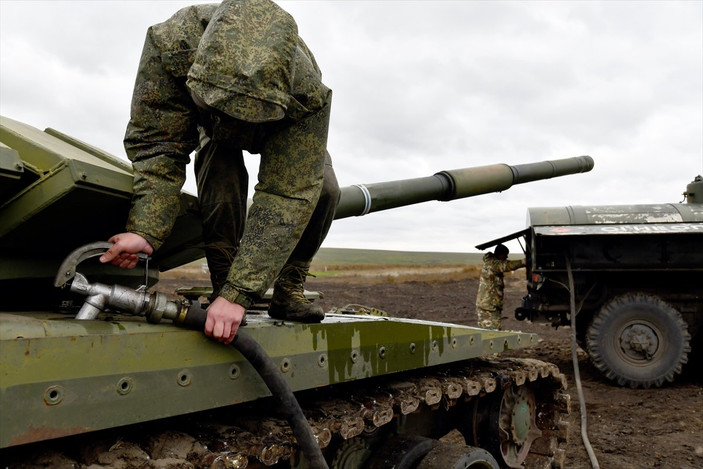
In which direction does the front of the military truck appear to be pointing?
to the viewer's right

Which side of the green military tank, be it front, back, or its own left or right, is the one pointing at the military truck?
front

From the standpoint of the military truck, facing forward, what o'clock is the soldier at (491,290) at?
The soldier is roughly at 7 o'clock from the military truck.

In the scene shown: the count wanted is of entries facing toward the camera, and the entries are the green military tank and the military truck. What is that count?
0

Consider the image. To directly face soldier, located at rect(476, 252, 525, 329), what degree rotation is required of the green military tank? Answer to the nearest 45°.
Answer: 0° — it already faces them

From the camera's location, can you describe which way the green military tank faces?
facing away from the viewer and to the right of the viewer

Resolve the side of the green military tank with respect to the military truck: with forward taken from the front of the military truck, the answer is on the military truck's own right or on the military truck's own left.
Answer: on the military truck's own right
